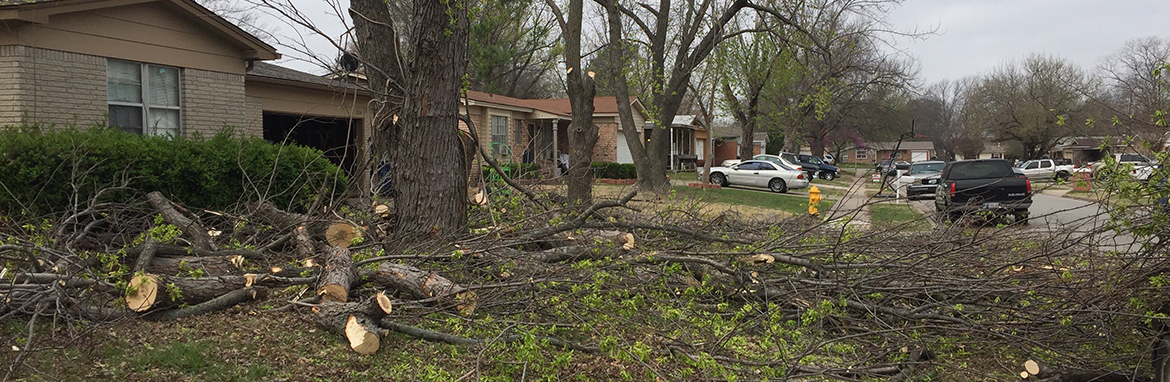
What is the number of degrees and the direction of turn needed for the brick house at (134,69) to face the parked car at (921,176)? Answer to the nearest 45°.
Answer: approximately 45° to its left

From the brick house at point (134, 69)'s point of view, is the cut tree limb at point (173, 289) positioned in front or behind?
in front

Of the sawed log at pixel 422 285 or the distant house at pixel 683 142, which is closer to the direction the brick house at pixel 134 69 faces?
the sawed log

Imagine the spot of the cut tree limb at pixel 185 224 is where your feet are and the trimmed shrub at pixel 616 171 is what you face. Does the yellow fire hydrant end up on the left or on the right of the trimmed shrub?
right

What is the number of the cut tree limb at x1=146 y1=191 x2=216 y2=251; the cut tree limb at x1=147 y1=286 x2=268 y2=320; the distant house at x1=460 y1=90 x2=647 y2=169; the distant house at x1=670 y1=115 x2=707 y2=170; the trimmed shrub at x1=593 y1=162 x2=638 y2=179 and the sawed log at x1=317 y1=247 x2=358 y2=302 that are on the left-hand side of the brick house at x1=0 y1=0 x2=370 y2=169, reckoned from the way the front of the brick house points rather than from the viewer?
3

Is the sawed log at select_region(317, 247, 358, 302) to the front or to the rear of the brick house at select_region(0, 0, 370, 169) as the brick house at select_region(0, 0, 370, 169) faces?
to the front

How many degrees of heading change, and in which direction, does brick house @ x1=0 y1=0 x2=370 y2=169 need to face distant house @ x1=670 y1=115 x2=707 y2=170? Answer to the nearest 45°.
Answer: approximately 90° to its left

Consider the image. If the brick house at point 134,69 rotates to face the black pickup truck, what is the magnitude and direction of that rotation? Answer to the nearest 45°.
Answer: approximately 45° to its left

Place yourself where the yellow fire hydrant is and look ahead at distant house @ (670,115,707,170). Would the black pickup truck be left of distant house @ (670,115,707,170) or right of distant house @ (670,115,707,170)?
right

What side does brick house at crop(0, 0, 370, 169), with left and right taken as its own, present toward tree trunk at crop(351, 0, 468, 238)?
front

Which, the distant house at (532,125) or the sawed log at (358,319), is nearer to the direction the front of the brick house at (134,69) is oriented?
the sawed log

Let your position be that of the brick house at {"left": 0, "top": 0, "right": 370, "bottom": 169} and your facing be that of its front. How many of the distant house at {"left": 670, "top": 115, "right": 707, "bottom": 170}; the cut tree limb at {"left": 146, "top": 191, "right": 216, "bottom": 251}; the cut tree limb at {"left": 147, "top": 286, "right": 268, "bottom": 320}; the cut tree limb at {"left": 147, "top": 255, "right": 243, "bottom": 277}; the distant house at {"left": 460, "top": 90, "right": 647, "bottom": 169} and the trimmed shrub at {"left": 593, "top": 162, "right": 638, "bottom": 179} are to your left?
3

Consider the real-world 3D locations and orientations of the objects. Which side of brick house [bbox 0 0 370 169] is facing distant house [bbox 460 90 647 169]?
left

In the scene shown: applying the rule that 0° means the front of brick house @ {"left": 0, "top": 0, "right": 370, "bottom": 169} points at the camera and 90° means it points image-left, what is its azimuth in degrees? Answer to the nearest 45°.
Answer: approximately 315°

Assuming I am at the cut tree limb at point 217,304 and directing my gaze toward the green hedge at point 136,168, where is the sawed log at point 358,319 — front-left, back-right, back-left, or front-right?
back-right

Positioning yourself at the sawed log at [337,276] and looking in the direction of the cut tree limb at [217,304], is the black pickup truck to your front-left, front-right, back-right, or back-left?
back-right

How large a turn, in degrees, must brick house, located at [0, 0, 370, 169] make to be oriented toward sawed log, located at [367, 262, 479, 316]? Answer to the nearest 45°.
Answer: approximately 45° to its right
